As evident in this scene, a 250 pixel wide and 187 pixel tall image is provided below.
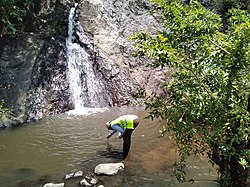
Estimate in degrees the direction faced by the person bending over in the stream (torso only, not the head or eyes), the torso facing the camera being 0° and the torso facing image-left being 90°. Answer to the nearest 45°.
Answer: approximately 90°

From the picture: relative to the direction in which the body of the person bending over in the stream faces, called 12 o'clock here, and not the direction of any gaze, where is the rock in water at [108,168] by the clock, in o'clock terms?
The rock in water is roughly at 10 o'clock from the person bending over in the stream.

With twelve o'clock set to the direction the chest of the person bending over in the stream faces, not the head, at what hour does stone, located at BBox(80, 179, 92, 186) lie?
The stone is roughly at 10 o'clock from the person bending over in the stream.
